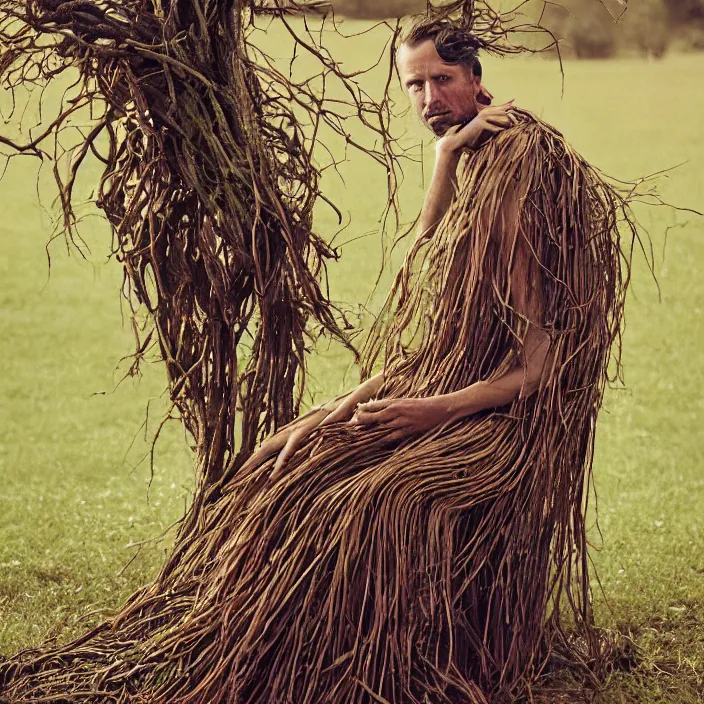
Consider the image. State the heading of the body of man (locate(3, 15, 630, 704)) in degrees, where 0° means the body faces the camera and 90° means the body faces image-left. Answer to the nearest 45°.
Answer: approximately 90°

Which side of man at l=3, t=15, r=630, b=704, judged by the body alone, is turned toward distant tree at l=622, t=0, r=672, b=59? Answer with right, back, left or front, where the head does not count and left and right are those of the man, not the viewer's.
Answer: right
